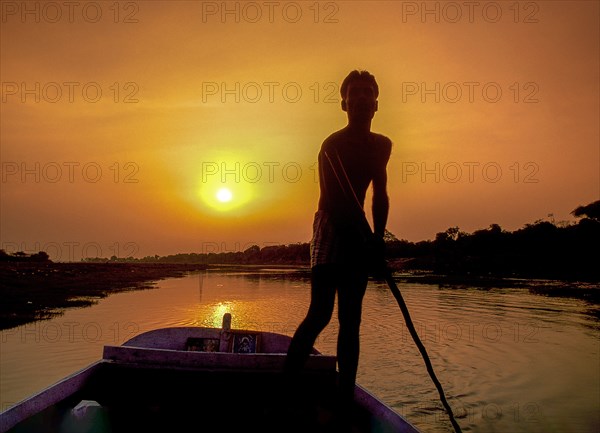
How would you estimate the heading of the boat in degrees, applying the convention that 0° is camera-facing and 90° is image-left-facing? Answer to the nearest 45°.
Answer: approximately 180°
